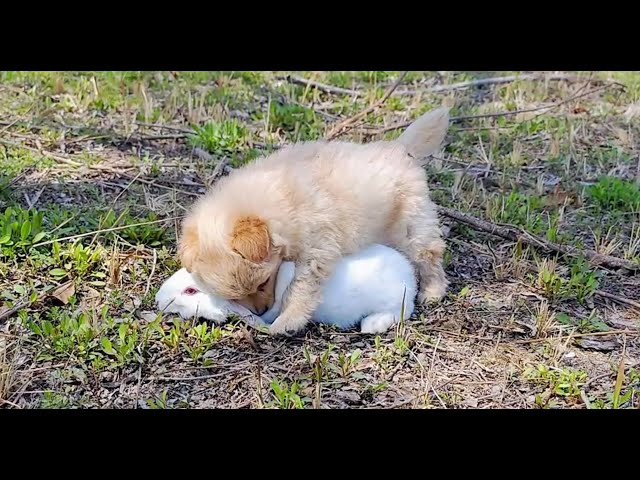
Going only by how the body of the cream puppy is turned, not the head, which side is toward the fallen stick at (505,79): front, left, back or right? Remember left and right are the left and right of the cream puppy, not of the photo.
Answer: right

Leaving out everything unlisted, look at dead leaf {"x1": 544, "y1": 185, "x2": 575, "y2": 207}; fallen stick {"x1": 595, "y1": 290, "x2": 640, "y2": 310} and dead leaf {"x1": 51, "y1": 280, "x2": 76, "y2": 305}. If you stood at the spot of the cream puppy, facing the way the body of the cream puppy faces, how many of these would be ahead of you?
1

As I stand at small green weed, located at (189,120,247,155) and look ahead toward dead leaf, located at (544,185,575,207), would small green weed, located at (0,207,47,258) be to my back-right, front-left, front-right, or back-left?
back-right

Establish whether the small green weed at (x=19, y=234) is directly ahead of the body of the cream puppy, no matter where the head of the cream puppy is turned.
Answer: yes

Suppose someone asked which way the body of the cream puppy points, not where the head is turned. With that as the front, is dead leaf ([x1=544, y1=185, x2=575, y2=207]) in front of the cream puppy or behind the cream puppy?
behind

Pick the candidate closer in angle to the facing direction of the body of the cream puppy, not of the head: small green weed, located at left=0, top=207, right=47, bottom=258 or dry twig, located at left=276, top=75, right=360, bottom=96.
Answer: the small green weed

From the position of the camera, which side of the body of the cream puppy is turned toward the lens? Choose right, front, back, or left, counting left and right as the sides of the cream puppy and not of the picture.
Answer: left

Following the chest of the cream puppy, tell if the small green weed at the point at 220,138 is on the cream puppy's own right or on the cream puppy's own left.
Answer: on the cream puppy's own right

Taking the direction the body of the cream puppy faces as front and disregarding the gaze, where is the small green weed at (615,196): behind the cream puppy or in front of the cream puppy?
behind

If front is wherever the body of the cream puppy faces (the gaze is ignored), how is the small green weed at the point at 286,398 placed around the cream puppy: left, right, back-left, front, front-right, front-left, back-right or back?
left

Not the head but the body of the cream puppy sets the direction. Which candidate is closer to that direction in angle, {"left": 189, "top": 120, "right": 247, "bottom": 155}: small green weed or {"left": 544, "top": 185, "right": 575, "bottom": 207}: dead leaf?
the small green weed

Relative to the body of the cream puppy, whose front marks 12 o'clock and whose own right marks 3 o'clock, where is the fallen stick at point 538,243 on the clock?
The fallen stick is roughly at 5 o'clock from the cream puppy.
